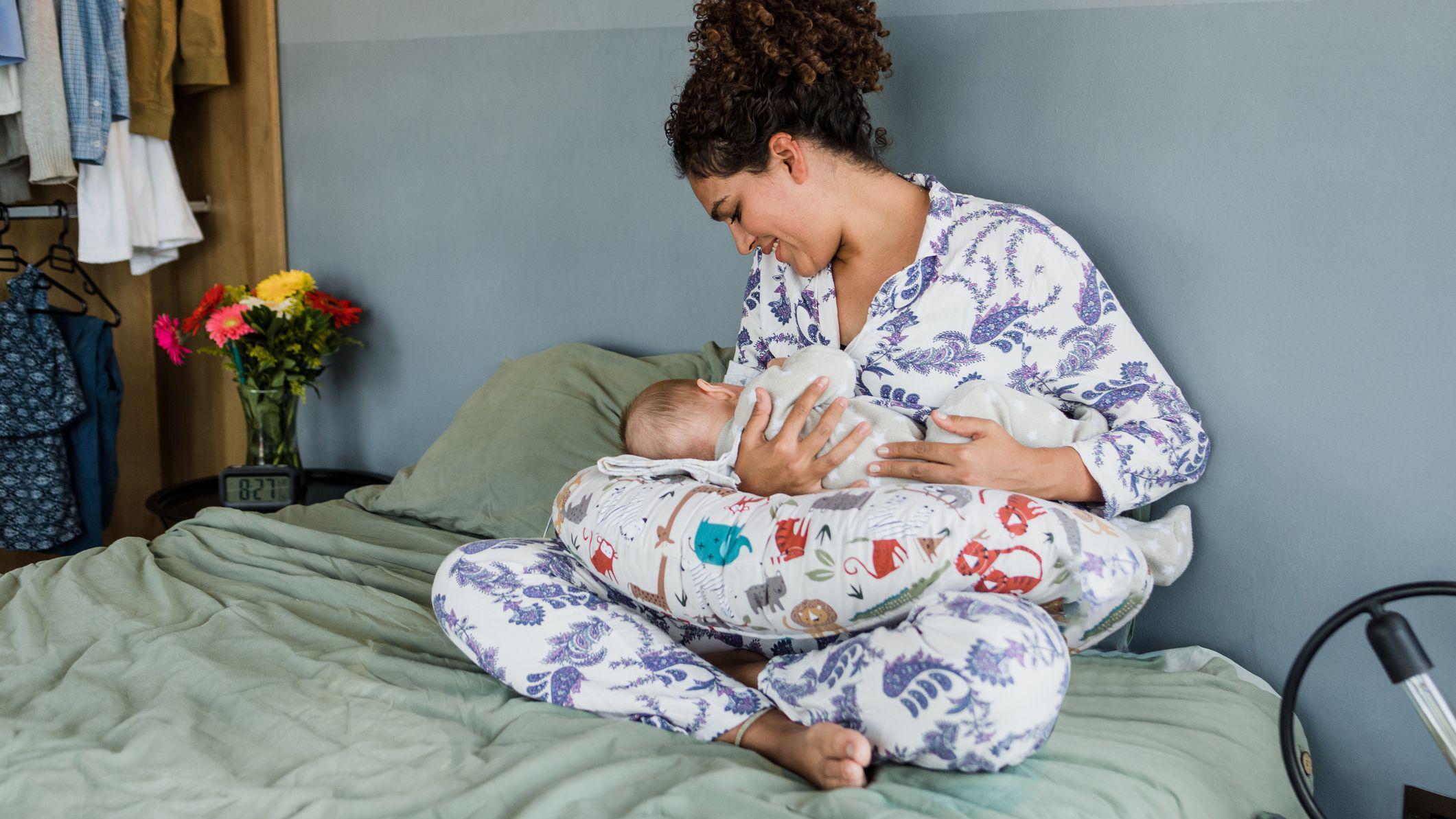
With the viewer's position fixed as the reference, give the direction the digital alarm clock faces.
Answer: facing the viewer

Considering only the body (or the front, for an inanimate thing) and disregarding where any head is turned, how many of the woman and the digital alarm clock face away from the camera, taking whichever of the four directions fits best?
0

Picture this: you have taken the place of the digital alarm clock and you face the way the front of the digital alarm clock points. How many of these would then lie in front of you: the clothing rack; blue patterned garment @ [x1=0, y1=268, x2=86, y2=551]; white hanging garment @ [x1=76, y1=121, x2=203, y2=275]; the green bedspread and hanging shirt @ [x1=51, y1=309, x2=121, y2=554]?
1

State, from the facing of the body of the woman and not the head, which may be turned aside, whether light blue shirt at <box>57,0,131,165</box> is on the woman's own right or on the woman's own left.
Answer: on the woman's own right

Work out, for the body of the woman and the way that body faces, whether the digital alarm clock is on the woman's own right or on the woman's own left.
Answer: on the woman's own right

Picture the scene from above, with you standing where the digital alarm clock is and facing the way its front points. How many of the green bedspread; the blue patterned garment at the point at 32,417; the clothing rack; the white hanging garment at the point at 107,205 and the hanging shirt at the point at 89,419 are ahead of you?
1

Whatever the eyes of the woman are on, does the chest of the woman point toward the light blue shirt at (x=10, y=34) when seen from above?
no

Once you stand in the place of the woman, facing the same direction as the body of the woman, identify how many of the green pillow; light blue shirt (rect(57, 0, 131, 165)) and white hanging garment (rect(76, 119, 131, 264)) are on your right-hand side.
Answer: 3

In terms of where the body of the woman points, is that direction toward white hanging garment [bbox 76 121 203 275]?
no

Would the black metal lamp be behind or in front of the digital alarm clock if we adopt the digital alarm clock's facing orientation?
in front

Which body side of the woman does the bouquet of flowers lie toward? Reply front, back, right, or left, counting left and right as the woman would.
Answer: right

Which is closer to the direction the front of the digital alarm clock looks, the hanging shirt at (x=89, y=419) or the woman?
the woman
